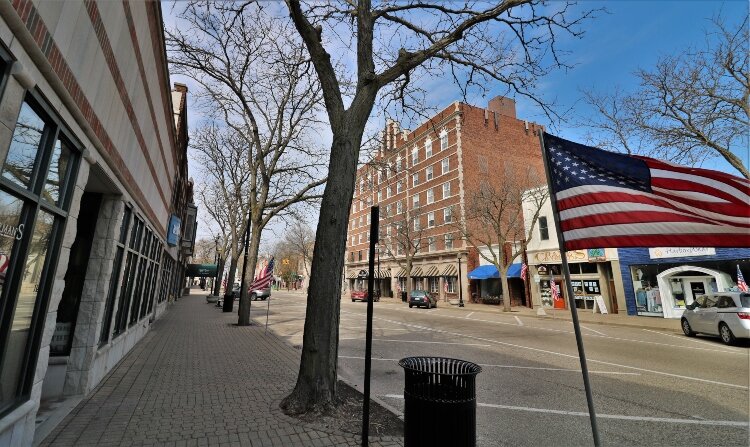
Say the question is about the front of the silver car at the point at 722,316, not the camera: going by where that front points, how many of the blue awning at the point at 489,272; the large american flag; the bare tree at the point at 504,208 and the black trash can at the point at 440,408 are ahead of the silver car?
2

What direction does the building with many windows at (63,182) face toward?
to the viewer's right

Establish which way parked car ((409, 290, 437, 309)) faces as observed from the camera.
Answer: facing away from the viewer and to the right of the viewer

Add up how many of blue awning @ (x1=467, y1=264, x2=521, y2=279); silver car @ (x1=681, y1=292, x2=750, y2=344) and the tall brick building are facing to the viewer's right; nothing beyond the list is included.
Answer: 0

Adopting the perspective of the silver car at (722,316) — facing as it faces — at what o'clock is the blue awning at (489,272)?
The blue awning is roughly at 12 o'clock from the silver car.

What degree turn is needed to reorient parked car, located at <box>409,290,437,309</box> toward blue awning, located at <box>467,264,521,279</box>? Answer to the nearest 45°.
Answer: approximately 45° to its right

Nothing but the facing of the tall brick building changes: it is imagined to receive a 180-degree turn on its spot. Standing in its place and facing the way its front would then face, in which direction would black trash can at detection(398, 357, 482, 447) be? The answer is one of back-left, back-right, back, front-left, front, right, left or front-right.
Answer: back-right

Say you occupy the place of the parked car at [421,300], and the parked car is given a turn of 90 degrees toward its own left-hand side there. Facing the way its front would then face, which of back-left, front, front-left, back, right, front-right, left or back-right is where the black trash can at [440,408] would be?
back-left

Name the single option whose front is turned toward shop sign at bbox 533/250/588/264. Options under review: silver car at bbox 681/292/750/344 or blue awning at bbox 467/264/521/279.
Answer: the silver car

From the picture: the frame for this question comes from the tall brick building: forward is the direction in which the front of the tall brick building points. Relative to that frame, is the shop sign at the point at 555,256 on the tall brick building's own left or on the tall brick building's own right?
on the tall brick building's own left

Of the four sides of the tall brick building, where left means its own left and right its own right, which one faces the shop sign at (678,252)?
left

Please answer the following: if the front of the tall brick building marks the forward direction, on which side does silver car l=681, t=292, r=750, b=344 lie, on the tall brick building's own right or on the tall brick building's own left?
on the tall brick building's own left

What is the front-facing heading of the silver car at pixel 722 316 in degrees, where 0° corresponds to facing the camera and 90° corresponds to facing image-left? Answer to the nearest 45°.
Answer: approximately 135°

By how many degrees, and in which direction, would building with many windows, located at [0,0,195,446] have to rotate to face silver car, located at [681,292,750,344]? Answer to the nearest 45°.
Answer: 0° — it already faces it

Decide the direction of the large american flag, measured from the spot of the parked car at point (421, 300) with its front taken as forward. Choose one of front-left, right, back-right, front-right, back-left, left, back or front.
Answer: back-right

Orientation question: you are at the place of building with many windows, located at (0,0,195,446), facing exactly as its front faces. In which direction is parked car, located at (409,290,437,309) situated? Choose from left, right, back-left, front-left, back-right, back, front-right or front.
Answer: front-left

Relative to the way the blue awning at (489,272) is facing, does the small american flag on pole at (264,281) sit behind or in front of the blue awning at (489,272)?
in front

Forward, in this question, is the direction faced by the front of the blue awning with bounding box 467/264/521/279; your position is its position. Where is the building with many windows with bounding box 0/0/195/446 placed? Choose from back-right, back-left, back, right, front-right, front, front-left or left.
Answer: front-left

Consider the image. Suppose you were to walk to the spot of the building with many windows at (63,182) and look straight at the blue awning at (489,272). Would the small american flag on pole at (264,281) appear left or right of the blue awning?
left

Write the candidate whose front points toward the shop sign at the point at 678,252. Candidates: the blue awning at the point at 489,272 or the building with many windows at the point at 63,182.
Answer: the building with many windows
